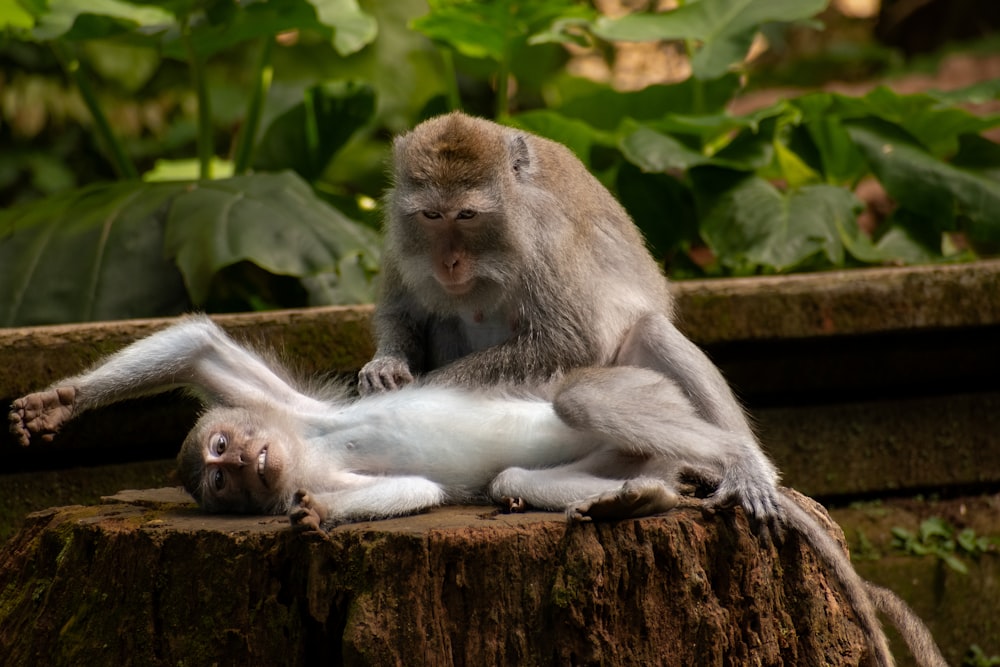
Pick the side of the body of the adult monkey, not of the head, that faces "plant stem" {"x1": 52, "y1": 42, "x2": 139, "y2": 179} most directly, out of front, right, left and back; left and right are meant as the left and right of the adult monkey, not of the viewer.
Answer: right

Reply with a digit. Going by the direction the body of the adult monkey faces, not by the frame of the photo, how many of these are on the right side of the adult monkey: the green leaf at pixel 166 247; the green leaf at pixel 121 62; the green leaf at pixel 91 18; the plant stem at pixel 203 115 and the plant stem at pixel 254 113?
5

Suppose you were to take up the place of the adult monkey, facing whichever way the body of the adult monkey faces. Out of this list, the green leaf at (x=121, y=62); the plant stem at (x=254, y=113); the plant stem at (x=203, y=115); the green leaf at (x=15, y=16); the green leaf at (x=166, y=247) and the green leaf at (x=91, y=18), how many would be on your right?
6

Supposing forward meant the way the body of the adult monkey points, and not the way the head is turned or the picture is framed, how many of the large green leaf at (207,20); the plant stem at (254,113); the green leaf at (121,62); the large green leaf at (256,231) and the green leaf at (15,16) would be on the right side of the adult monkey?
5

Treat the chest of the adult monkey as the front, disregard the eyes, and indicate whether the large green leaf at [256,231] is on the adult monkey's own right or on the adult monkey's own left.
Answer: on the adult monkey's own right

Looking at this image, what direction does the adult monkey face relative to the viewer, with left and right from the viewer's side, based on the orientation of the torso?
facing the viewer and to the left of the viewer

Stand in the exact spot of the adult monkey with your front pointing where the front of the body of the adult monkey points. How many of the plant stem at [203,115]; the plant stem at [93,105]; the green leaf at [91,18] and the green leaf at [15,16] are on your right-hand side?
4

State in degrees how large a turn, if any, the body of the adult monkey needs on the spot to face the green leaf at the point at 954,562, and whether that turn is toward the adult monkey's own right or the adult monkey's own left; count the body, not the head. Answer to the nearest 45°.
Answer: approximately 135° to the adult monkey's own left

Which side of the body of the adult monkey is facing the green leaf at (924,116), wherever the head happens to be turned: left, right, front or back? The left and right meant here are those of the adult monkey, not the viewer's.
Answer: back

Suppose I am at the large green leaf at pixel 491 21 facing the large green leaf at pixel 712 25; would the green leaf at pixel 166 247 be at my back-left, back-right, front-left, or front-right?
back-right

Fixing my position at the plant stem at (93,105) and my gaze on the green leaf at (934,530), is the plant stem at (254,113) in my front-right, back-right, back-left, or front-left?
front-left

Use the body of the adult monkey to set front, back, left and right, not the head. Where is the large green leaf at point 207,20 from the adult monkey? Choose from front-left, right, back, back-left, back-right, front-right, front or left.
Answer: right
